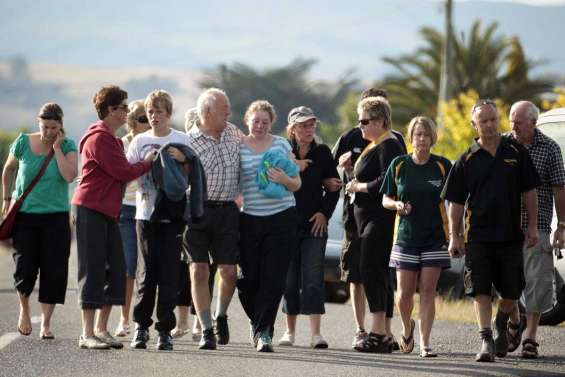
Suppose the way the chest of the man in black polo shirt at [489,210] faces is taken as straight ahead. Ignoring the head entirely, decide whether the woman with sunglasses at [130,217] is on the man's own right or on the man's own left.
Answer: on the man's own right

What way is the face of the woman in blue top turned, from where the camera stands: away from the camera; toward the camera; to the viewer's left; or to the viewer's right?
toward the camera

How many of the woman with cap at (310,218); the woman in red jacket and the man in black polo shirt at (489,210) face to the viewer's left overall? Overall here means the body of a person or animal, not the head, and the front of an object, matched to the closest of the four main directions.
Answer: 0

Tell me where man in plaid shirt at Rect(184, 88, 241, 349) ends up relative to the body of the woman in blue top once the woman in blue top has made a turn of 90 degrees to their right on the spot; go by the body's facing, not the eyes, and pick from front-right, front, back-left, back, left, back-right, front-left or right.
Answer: front

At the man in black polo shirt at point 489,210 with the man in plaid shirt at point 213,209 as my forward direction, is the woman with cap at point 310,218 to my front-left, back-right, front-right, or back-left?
front-right

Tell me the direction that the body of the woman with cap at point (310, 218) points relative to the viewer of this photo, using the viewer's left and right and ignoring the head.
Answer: facing the viewer

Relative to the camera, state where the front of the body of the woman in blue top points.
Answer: toward the camera

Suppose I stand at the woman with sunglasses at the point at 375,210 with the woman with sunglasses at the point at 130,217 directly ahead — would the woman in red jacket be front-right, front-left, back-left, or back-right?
front-left

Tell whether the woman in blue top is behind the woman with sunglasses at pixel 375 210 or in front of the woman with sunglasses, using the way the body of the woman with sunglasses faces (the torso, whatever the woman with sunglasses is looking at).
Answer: in front

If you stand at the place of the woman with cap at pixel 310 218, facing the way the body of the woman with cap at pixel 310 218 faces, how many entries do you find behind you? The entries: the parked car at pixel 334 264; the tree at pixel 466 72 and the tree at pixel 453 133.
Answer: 3

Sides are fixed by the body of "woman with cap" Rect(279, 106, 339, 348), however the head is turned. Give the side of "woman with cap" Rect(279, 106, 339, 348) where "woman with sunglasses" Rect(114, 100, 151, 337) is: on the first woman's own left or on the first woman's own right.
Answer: on the first woman's own right

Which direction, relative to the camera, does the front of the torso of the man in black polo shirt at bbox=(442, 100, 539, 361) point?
toward the camera

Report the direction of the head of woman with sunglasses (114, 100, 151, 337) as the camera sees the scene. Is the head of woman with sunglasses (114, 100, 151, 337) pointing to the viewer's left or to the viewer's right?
to the viewer's right
